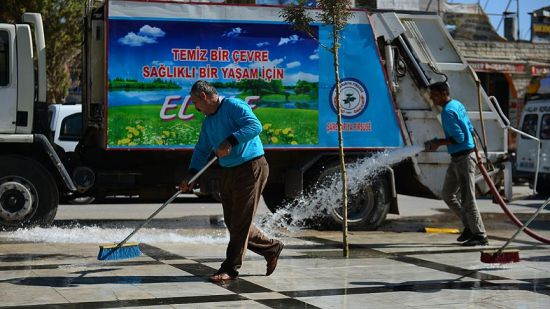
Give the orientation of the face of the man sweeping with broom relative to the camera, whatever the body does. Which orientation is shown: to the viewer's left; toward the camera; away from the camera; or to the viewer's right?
to the viewer's left

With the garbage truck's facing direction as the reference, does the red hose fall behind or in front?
behind

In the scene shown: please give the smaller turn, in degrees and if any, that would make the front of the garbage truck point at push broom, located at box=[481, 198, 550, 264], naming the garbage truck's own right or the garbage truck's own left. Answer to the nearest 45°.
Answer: approximately 135° to the garbage truck's own left

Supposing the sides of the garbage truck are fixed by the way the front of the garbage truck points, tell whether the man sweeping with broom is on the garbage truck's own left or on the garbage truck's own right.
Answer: on the garbage truck's own left

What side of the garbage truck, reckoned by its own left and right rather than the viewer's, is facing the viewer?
left
